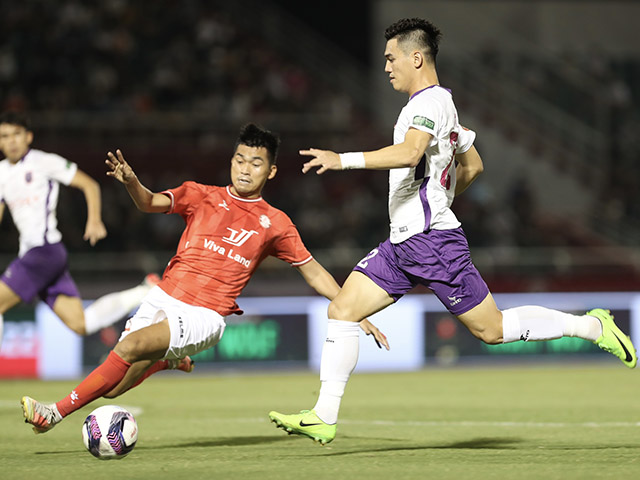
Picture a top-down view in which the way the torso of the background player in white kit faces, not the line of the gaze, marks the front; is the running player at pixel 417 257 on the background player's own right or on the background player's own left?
on the background player's own left

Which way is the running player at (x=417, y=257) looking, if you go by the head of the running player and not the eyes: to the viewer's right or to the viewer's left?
to the viewer's left

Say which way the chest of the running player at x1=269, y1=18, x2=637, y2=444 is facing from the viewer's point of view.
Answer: to the viewer's left

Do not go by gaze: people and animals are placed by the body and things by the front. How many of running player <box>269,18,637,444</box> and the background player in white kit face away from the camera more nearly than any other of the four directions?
0

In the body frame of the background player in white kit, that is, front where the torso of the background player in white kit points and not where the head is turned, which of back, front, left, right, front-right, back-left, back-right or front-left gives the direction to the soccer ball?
front-left

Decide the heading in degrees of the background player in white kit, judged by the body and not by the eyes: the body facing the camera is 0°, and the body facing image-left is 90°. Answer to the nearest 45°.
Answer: approximately 45°

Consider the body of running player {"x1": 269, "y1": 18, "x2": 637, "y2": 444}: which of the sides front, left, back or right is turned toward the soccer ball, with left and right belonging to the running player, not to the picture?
front
